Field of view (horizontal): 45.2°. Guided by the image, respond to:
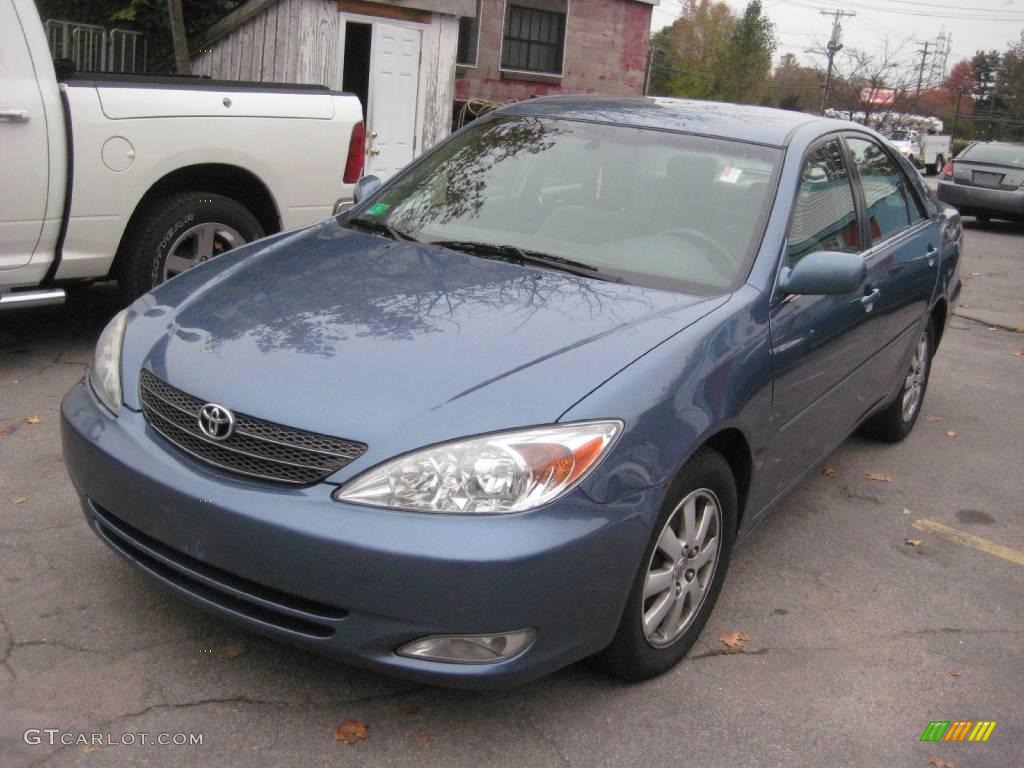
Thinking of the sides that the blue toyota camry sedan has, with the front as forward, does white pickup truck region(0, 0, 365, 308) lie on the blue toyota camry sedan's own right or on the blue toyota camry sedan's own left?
on the blue toyota camry sedan's own right

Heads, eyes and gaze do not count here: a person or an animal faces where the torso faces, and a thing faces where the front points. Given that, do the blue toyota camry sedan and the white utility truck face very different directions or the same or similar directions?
same or similar directions

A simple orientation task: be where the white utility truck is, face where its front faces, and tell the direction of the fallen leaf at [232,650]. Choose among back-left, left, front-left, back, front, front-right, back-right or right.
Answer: front-left

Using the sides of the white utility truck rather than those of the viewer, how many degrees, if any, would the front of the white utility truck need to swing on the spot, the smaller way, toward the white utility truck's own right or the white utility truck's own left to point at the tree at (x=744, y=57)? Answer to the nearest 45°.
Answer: approximately 90° to the white utility truck's own right

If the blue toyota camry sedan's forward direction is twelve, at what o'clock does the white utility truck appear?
The white utility truck is roughly at 5 o'clock from the blue toyota camry sedan.

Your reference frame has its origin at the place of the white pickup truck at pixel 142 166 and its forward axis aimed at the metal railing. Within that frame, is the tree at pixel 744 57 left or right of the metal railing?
right

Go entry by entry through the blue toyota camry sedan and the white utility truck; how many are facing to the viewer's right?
0

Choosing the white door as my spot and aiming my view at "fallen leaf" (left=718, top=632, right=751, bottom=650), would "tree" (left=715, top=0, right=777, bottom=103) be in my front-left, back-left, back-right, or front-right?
back-left

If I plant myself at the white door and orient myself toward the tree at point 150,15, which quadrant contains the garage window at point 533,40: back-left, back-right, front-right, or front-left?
back-right

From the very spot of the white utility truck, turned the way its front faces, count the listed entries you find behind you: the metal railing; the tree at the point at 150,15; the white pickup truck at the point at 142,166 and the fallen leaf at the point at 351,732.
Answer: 0

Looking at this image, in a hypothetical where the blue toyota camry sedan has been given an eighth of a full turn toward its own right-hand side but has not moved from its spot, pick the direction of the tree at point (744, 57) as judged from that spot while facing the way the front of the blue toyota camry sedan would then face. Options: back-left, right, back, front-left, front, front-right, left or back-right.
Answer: right

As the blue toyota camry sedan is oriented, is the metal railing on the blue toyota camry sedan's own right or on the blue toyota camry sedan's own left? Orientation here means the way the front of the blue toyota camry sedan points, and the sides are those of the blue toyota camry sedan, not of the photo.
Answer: on the blue toyota camry sedan's own right

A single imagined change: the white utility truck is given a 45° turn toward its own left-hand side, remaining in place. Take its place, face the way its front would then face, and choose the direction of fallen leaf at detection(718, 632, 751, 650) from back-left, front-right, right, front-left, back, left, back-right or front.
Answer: front

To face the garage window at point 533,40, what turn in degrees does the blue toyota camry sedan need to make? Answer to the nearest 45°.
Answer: approximately 135° to its right
